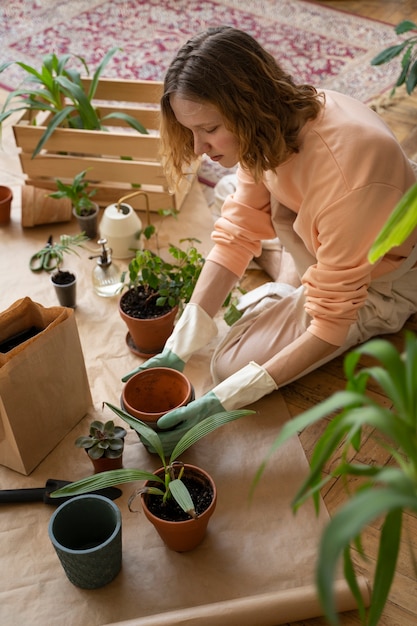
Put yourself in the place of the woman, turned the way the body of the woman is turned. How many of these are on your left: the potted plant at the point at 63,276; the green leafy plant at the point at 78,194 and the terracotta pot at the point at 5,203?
0

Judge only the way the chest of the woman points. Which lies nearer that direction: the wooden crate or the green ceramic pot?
the green ceramic pot

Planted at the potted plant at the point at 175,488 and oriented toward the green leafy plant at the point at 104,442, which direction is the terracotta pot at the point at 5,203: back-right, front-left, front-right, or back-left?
front-right

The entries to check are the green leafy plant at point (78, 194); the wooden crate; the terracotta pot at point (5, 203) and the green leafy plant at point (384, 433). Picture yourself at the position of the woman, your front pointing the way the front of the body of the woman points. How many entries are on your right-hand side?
3

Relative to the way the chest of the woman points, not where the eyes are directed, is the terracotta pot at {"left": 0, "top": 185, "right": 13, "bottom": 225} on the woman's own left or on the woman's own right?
on the woman's own right

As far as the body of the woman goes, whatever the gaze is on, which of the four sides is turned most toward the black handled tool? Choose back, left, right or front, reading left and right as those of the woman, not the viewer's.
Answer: front

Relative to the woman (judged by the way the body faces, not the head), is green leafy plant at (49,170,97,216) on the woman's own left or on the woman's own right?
on the woman's own right

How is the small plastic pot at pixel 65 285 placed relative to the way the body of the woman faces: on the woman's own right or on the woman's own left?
on the woman's own right

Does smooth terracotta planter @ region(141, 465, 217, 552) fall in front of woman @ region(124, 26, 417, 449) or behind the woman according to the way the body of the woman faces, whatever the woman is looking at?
in front

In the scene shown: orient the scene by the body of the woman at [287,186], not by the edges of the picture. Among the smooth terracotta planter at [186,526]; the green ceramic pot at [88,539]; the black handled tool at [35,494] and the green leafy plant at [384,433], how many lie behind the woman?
0

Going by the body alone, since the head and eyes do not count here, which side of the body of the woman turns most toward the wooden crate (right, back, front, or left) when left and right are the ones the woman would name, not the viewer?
right
